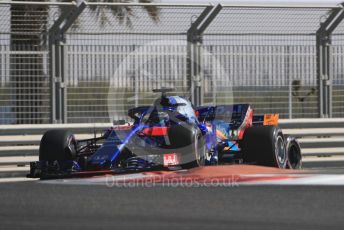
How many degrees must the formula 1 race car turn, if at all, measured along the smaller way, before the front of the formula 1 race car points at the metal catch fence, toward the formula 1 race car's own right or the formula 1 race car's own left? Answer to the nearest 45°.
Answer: approximately 135° to the formula 1 race car's own right

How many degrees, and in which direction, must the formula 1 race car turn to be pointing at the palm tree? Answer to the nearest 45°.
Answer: approximately 90° to its right

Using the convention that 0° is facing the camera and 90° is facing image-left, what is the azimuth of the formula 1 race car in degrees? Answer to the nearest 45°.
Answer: approximately 45°
